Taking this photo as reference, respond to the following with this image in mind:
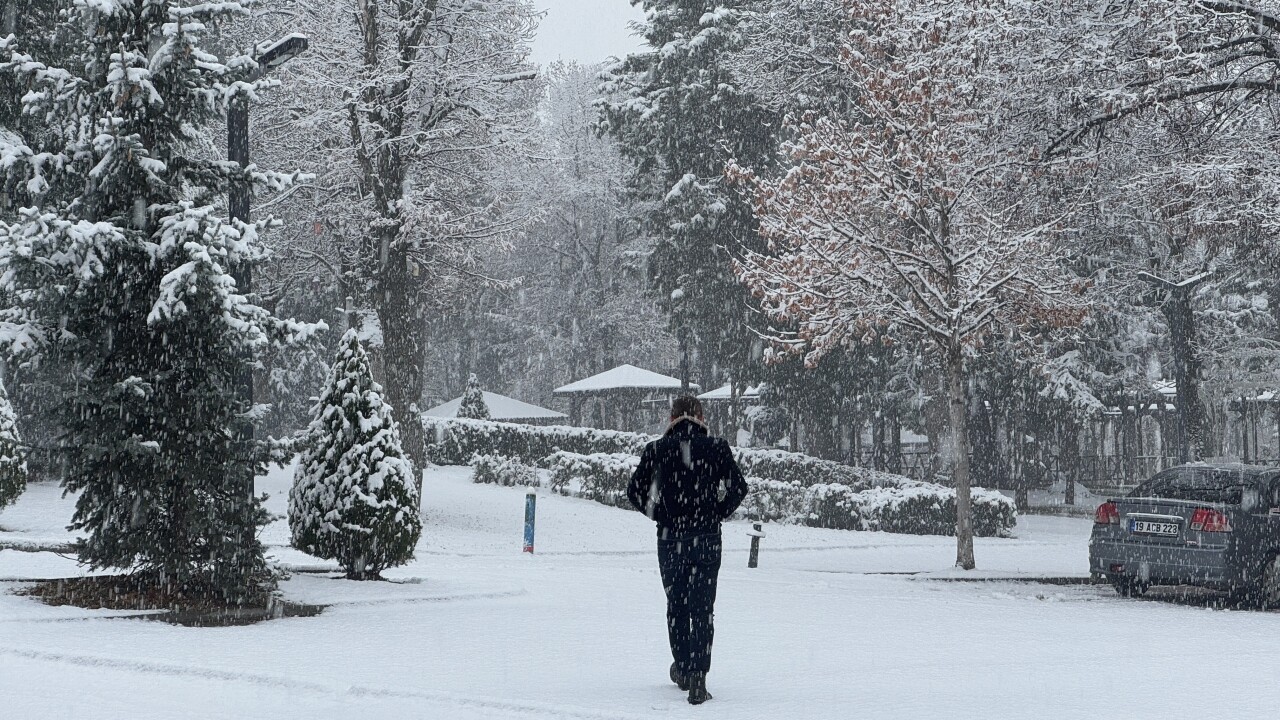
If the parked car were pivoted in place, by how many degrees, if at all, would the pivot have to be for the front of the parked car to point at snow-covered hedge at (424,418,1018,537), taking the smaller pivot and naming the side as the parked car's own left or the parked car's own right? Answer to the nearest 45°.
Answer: approximately 90° to the parked car's own left

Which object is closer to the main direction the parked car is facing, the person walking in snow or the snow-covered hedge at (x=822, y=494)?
the snow-covered hedge

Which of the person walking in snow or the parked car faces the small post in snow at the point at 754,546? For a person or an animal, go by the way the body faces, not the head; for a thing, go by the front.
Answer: the person walking in snow

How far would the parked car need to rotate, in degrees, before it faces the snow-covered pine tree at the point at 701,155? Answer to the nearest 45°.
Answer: approximately 90° to its left

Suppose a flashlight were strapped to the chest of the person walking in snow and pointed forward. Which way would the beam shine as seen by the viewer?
away from the camera

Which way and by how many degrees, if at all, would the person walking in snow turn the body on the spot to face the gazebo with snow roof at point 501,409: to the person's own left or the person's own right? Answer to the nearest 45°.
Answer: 0° — they already face it

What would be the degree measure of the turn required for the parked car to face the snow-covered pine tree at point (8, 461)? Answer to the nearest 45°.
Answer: approximately 135° to its left

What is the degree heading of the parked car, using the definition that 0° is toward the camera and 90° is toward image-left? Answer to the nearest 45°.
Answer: approximately 225°
